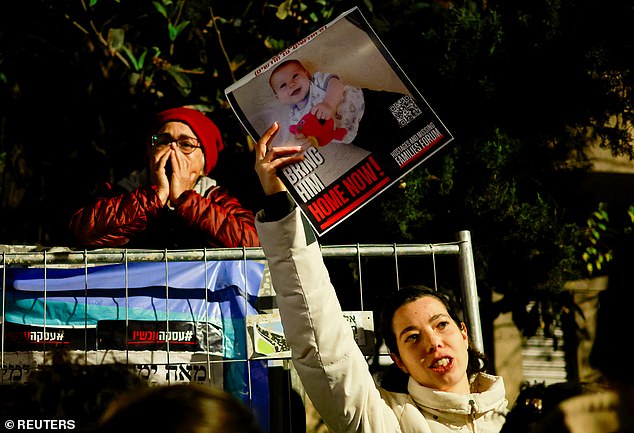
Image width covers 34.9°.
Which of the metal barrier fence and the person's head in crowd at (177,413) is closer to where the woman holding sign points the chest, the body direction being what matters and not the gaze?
the person's head in crowd

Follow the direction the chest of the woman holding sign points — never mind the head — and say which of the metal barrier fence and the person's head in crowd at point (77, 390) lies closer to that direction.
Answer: the person's head in crowd

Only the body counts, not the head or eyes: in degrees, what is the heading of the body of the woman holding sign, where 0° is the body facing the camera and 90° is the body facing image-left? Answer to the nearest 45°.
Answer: approximately 0°

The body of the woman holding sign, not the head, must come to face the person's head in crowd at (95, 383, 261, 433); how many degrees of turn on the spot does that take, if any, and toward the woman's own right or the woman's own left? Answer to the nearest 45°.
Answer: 0° — they already face them

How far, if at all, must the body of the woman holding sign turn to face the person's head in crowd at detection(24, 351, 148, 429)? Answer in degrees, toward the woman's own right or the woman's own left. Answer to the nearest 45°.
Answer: approximately 45° to the woman's own right
